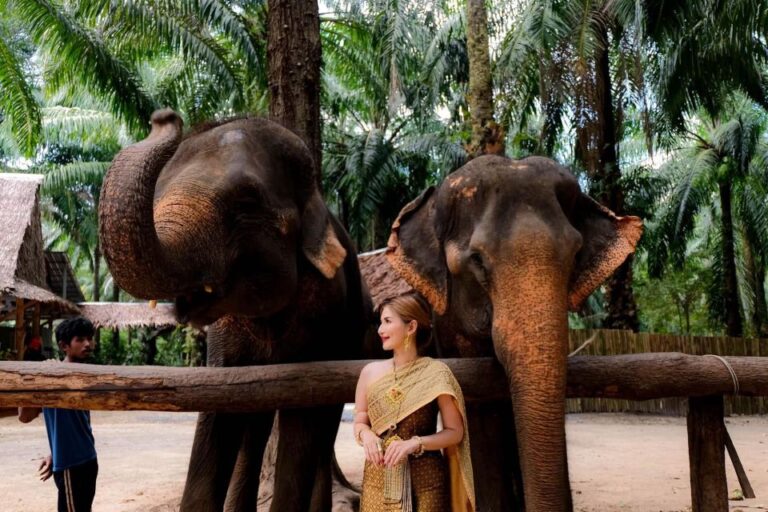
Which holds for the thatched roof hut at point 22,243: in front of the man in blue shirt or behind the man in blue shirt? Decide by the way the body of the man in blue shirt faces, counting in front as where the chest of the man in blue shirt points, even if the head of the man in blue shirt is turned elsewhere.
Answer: behind

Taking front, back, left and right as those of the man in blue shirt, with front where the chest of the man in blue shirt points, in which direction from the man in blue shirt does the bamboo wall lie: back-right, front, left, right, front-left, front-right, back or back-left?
left

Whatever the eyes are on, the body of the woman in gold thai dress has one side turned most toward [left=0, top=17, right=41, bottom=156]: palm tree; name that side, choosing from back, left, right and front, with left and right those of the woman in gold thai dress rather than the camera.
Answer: right

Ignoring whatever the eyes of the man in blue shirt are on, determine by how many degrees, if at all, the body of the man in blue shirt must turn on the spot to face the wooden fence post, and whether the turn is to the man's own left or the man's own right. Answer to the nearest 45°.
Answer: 0° — they already face it

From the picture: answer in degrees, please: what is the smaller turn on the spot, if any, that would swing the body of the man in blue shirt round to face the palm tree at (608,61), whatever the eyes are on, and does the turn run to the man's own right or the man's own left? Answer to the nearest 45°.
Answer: approximately 90° to the man's own left

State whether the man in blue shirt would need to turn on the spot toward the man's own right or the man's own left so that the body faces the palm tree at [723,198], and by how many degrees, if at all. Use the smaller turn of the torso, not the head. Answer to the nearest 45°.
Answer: approximately 90° to the man's own left

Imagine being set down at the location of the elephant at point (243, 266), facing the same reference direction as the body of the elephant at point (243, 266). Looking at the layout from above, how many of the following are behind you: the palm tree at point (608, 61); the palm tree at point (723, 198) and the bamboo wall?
3

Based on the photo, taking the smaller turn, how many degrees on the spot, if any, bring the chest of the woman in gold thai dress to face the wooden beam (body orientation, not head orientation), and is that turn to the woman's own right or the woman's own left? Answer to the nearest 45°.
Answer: approximately 180°

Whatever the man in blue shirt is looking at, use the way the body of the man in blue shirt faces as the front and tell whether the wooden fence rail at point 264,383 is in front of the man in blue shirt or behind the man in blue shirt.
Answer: in front
